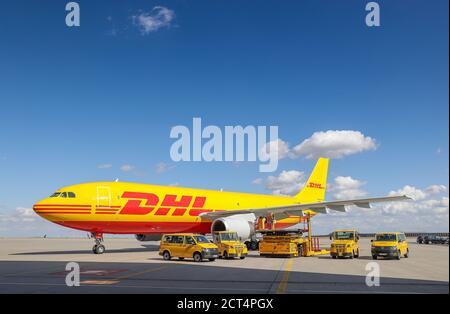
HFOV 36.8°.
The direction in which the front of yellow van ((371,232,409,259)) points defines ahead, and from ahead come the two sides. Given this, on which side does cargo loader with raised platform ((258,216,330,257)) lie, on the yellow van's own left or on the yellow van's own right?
on the yellow van's own right

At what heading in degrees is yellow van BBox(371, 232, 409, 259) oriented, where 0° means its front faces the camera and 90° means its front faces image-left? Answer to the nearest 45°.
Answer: approximately 45°

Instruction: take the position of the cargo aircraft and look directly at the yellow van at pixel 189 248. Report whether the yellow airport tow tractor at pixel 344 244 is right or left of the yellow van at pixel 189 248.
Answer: left

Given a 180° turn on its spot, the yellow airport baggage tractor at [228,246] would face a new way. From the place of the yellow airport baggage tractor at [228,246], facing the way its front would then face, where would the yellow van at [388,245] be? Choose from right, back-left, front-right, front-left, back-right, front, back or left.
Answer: back-right

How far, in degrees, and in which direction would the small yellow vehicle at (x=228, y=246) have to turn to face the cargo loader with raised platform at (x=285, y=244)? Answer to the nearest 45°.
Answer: approximately 90° to its left

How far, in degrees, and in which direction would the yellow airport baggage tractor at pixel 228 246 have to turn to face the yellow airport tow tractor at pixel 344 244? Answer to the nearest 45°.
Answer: approximately 45° to its left
